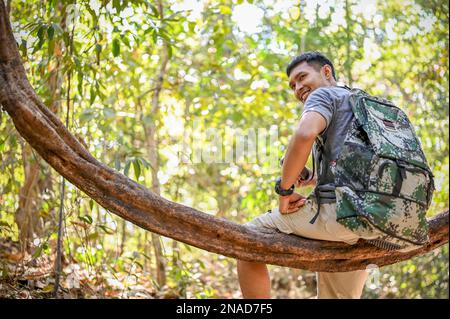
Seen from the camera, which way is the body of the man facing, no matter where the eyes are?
to the viewer's left

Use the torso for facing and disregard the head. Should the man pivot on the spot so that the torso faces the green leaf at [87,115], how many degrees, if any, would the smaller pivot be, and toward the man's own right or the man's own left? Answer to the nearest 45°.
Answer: approximately 45° to the man's own right
